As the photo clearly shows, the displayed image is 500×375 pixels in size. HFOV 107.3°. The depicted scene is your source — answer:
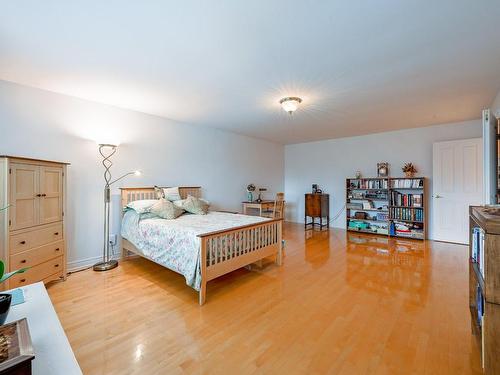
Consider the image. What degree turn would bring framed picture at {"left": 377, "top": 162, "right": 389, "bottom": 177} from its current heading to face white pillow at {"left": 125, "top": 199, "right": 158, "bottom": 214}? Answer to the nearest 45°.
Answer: approximately 45° to its right

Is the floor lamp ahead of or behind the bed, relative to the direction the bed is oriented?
behind

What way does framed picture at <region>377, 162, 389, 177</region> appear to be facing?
toward the camera

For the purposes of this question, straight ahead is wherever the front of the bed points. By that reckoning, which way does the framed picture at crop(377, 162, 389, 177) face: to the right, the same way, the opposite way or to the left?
to the right

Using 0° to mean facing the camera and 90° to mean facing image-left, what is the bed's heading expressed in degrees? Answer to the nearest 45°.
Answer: approximately 315°

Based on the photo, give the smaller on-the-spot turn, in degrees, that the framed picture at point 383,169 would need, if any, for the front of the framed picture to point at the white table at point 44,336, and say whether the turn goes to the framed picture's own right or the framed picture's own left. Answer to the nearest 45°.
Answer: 0° — it already faces it

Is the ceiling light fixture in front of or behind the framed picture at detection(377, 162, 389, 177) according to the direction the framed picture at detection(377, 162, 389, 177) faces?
in front

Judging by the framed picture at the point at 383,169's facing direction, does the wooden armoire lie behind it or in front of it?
in front

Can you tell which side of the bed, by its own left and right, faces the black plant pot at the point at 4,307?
right

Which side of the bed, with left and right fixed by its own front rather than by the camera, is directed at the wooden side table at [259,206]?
left
